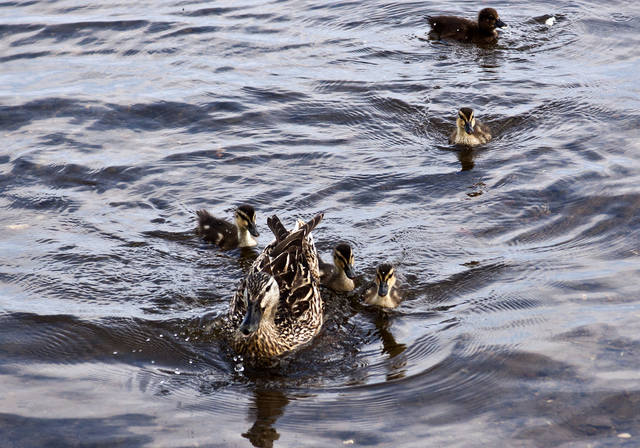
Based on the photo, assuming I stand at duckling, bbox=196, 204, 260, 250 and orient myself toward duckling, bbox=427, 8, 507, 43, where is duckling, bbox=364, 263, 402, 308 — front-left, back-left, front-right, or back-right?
back-right

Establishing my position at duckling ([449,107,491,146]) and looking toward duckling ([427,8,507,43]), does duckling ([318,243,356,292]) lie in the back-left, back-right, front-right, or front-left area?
back-left

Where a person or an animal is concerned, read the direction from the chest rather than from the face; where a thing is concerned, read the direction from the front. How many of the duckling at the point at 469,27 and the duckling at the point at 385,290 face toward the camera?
1

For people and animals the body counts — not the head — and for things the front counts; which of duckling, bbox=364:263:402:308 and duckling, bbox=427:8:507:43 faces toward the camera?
duckling, bbox=364:263:402:308

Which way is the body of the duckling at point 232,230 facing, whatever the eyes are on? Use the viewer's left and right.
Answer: facing the viewer and to the right of the viewer

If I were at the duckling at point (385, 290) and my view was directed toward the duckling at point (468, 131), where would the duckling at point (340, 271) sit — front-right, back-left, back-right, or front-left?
front-left

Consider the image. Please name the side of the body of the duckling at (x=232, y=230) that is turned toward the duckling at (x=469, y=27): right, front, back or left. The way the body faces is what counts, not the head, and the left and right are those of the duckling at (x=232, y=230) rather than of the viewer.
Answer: left

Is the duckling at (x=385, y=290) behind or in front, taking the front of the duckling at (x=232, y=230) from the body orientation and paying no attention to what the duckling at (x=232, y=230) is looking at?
in front

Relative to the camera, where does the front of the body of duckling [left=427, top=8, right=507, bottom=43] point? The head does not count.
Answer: to the viewer's right

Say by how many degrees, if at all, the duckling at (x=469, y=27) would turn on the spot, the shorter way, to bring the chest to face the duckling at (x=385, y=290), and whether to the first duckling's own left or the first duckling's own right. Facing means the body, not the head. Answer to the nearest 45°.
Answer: approximately 90° to the first duckling's own right

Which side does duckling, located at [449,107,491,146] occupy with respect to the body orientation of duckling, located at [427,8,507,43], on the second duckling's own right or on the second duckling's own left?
on the second duckling's own right

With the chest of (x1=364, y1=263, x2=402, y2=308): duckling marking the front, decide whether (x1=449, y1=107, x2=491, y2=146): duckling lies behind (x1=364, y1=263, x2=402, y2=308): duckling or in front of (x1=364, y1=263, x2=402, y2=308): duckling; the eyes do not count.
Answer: behind

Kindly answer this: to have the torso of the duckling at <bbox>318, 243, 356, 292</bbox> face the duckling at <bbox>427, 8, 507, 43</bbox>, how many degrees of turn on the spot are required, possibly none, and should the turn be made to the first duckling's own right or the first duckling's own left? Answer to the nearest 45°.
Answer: approximately 135° to the first duckling's own left

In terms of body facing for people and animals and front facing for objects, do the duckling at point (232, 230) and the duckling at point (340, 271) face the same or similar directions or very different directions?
same or similar directions

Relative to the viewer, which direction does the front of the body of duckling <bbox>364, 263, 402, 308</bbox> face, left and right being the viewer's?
facing the viewer
